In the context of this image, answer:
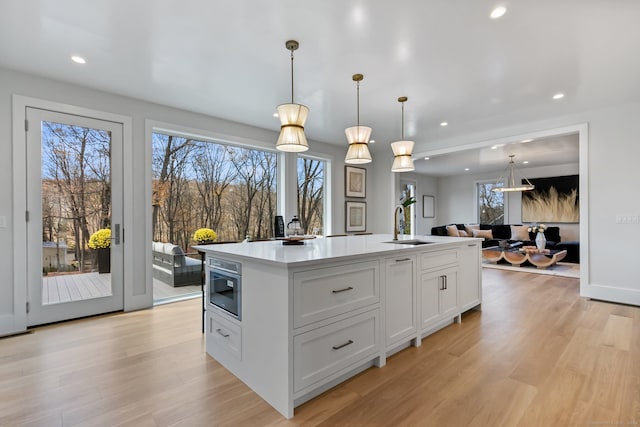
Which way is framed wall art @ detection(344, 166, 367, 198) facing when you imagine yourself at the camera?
facing the viewer and to the right of the viewer

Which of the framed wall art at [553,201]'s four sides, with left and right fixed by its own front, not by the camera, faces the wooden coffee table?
front

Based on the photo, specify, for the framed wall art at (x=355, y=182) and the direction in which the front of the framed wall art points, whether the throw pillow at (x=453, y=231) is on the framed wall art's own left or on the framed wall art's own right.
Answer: on the framed wall art's own left

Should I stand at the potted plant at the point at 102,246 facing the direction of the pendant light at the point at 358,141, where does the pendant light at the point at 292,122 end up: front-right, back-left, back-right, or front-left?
front-right

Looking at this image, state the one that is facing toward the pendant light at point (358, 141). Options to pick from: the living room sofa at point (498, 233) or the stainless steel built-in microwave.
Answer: the living room sofa

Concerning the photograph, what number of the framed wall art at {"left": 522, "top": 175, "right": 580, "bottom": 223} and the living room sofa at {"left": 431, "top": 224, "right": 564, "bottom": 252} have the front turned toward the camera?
2

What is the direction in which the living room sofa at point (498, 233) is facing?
toward the camera

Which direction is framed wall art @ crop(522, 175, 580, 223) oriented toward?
toward the camera

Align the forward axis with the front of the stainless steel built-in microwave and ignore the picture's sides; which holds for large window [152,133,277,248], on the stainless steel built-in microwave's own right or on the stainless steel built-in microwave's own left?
on the stainless steel built-in microwave's own right

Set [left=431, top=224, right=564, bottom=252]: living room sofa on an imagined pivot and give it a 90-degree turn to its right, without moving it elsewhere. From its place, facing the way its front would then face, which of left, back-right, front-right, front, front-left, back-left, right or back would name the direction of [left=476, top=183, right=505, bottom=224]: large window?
right

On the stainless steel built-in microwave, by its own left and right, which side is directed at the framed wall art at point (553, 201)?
back

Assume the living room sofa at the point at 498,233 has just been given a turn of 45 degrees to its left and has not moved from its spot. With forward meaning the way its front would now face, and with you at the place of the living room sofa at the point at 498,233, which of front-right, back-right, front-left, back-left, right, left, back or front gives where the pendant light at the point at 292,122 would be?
front-right

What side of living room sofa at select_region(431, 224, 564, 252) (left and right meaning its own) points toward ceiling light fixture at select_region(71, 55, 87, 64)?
front

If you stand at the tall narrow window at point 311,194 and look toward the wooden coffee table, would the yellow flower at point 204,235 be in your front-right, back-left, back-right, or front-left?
back-left

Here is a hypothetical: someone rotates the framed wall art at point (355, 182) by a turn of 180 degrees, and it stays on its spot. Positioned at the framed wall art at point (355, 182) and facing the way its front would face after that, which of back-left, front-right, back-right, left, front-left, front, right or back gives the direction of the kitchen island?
back-left

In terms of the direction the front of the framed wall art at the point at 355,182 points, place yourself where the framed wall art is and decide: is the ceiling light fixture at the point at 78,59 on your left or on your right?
on your right

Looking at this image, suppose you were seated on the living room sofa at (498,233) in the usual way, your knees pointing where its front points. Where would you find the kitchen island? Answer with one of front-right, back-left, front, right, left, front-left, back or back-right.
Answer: front
